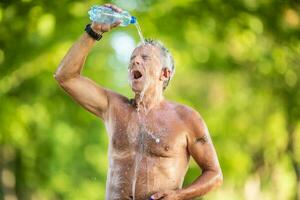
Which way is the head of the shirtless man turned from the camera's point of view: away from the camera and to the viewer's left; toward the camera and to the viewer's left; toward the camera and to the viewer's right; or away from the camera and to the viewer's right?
toward the camera and to the viewer's left

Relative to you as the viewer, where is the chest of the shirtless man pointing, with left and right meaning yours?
facing the viewer and to the left of the viewer
